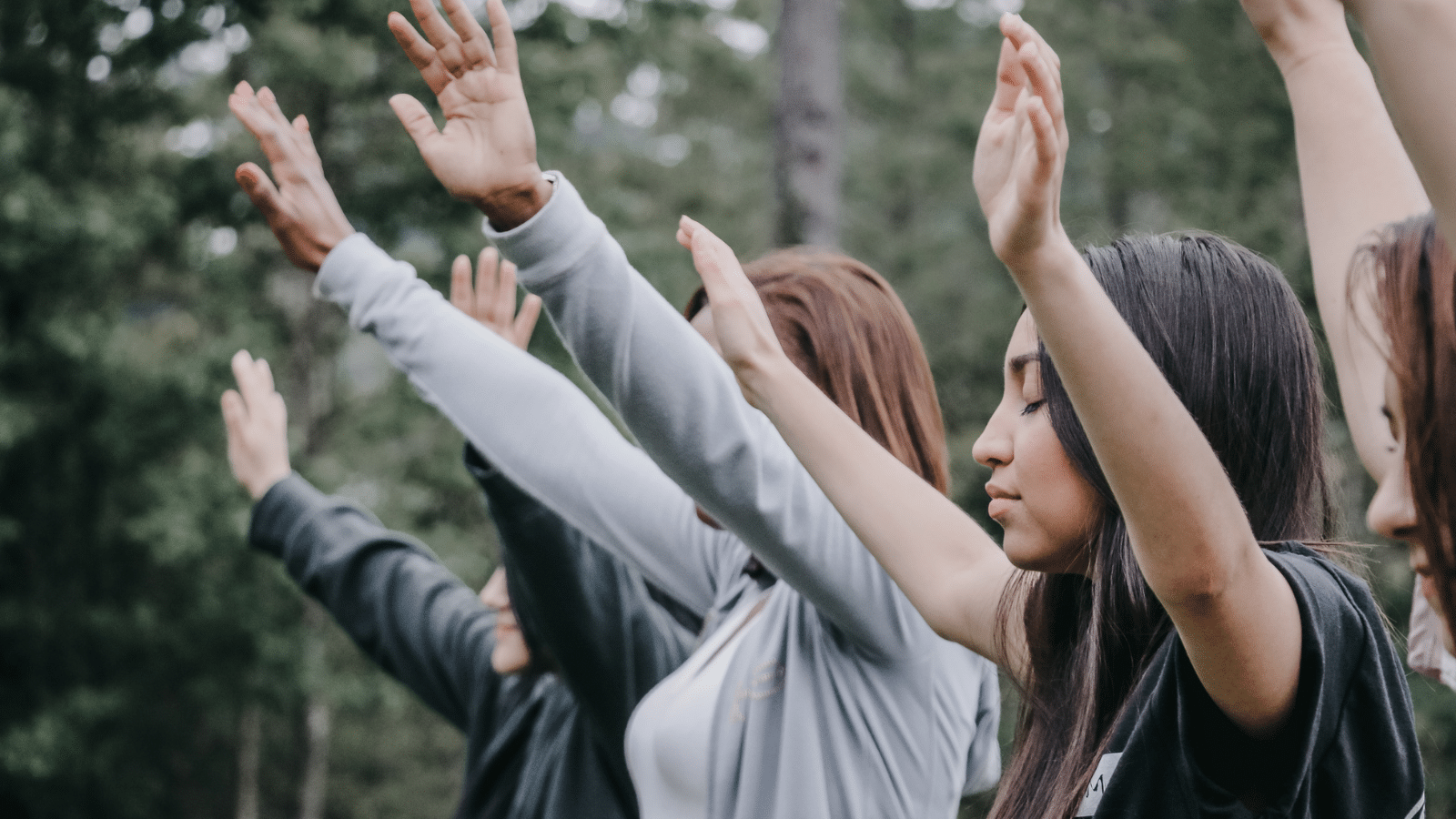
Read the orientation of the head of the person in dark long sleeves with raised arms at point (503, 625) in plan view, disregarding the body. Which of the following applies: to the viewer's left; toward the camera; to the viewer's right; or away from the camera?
to the viewer's left

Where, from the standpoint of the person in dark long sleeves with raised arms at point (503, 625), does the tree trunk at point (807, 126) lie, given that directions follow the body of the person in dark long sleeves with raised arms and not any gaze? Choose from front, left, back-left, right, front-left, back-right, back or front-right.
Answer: right

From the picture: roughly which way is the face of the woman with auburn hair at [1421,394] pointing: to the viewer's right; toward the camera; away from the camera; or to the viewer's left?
to the viewer's left

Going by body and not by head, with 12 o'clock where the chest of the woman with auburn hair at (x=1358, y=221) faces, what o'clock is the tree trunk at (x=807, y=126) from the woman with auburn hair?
The tree trunk is roughly at 2 o'clock from the woman with auburn hair.

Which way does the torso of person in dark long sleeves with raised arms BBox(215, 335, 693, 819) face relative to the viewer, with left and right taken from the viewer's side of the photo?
facing to the left of the viewer

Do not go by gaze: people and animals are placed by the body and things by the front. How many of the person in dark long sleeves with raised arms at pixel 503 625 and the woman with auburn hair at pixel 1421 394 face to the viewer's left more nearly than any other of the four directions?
2

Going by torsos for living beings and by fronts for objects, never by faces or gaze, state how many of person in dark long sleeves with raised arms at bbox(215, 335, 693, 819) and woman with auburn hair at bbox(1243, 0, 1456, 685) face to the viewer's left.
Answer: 2

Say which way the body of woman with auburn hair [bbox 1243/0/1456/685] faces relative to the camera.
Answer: to the viewer's left
